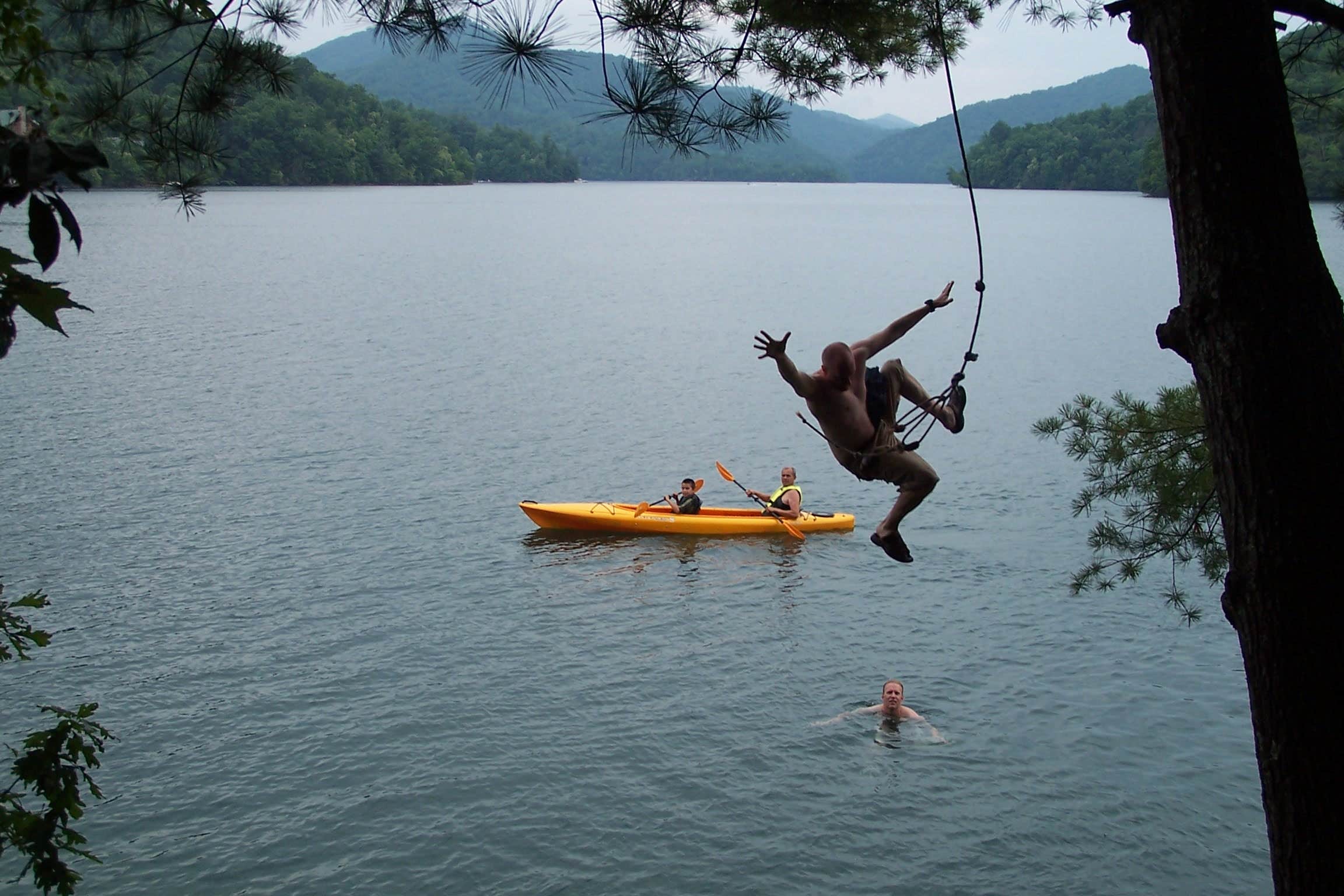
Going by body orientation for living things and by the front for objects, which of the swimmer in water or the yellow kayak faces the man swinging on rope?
the swimmer in water

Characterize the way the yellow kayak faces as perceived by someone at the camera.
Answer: facing to the left of the viewer

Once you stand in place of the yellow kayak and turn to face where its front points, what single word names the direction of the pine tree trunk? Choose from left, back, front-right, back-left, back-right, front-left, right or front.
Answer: left

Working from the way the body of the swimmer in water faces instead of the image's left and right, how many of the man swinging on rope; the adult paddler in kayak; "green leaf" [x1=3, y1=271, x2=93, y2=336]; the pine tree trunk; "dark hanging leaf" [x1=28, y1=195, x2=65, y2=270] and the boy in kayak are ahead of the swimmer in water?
4

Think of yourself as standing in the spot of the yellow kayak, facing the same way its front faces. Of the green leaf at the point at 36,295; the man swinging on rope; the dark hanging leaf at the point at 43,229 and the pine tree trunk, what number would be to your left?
4

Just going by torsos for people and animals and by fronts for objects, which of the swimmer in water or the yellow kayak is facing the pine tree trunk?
the swimmer in water

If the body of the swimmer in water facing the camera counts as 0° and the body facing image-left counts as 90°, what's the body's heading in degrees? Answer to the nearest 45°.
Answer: approximately 0°

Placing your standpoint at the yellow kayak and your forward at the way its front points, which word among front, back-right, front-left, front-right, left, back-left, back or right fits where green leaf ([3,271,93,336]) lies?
left

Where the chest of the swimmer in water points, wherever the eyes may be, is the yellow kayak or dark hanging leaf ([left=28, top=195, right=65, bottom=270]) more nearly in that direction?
the dark hanging leaf

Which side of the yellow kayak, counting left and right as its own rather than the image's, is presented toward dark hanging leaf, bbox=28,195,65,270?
left

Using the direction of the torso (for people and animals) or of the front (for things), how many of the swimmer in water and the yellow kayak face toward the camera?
1

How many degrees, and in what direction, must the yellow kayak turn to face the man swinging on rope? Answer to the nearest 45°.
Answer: approximately 90° to its left
